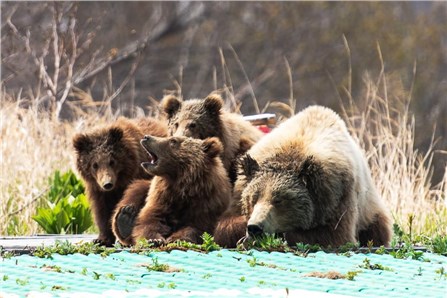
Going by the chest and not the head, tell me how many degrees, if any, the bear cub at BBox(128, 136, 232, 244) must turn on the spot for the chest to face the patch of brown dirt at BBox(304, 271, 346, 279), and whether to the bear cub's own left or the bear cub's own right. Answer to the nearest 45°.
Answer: approximately 90° to the bear cub's own left

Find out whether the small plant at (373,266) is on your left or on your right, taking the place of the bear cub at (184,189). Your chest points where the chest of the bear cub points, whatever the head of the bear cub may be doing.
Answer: on your left

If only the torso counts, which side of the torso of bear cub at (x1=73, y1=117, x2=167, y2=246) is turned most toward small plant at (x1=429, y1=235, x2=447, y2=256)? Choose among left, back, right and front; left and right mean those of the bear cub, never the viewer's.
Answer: left

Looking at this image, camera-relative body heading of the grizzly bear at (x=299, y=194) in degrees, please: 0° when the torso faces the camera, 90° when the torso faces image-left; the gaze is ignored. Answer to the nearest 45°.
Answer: approximately 45°

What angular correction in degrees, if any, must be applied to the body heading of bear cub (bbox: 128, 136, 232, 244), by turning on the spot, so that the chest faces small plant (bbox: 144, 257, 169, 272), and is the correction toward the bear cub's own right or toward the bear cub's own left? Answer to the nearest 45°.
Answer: approximately 45° to the bear cub's own left

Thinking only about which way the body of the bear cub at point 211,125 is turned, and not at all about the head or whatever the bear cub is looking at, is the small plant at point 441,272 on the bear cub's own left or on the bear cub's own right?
on the bear cub's own left

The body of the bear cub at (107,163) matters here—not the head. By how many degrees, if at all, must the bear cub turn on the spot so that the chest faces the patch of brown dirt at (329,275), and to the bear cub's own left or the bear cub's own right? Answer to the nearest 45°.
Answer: approximately 90° to the bear cub's own left

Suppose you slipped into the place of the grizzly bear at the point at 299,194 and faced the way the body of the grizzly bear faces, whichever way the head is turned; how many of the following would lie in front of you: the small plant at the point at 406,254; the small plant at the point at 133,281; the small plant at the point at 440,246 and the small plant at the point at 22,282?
2
